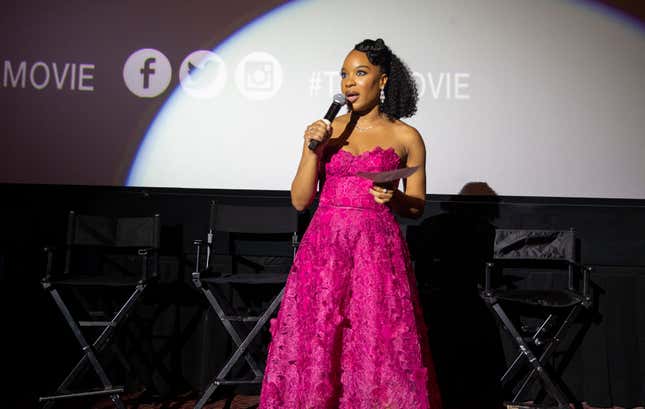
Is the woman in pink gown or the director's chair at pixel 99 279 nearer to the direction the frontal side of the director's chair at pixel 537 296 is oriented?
the woman in pink gown

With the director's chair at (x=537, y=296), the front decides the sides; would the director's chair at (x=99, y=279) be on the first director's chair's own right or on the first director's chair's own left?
on the first director's chair's own right

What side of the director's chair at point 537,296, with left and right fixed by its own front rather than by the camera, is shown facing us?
front

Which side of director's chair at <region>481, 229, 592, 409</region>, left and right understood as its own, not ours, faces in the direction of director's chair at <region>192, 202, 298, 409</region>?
right

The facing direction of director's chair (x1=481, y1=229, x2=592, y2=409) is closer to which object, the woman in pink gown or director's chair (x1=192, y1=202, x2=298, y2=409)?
the woman in pink gown

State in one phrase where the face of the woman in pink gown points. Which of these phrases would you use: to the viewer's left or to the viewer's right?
to the viewer's left
